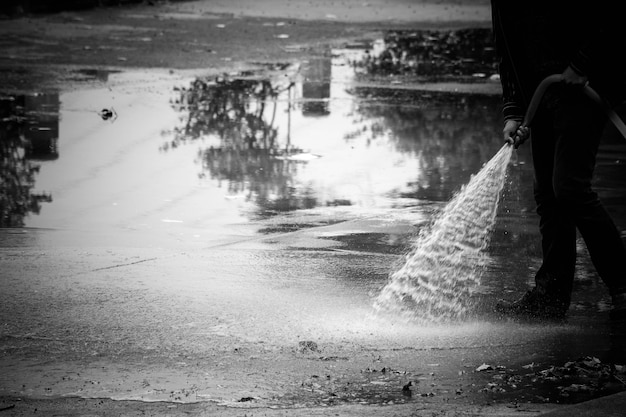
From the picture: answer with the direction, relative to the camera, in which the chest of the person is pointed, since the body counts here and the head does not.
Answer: to the viewer's left

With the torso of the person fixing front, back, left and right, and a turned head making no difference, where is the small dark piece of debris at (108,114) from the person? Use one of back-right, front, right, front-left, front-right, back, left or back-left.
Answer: front-right
